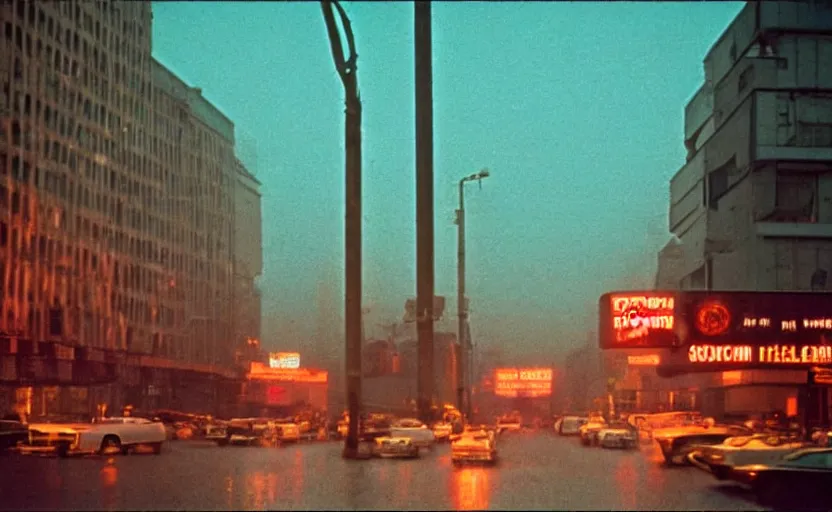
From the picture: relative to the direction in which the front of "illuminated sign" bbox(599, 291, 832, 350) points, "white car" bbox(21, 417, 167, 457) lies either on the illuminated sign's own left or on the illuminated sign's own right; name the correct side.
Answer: on the illuminated sign's own right

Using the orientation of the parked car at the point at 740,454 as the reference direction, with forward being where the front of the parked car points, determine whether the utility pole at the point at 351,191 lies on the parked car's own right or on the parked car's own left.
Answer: on the parked car's own right

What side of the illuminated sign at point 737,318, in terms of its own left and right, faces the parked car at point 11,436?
right

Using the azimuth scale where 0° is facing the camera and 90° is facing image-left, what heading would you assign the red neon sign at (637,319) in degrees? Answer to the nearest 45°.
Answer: approximately 0°

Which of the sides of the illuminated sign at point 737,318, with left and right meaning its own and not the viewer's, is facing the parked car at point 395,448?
right

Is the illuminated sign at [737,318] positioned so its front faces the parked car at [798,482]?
yes

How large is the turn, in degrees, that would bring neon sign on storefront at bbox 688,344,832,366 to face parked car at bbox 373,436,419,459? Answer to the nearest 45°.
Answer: approximately 90° to its right

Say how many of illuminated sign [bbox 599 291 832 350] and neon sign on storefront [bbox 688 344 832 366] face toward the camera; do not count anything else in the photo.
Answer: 2

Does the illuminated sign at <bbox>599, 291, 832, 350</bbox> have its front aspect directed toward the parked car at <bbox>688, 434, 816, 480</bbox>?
yes

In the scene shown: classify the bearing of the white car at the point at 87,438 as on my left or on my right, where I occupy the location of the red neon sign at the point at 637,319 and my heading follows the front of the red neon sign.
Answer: on my right

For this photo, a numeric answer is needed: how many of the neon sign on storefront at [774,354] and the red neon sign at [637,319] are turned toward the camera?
2
